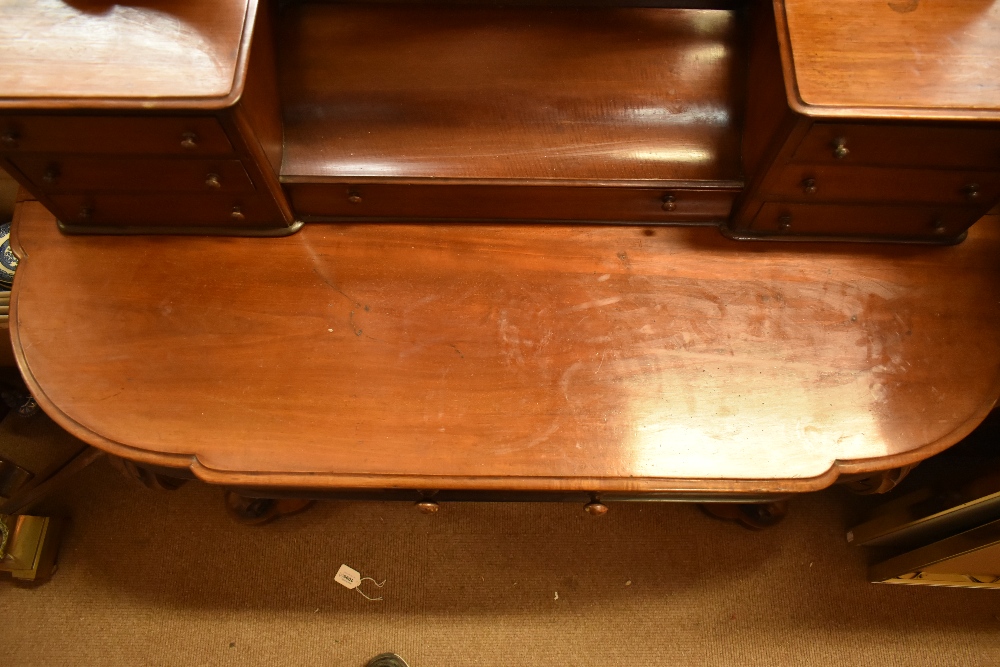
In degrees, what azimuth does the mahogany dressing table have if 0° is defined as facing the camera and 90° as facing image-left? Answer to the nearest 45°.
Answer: approximately 0°

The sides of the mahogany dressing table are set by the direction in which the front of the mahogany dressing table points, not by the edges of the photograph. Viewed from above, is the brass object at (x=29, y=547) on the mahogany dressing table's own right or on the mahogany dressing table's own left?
on the mahogany dressing table's own right
